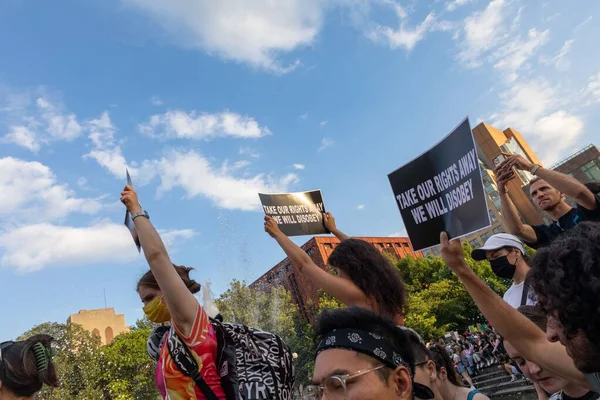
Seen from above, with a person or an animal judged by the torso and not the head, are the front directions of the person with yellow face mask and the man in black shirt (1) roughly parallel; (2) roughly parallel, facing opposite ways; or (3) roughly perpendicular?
roughly parallel

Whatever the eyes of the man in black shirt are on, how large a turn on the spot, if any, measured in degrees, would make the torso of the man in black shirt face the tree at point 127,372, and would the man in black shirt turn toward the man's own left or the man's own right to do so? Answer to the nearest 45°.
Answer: approximately 90° to the man's own right

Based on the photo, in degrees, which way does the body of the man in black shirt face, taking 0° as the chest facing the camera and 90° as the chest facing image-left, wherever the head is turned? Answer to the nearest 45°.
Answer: approximately 45°

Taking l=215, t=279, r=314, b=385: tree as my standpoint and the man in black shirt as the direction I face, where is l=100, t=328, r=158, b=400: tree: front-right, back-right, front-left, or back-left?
front-right

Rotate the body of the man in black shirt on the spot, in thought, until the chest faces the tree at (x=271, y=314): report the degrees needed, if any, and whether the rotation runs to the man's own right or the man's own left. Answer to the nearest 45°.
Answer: approximately 90° to the man's own right

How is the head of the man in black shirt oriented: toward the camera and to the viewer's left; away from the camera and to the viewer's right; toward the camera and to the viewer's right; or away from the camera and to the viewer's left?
toward the camera and to the viewer's left

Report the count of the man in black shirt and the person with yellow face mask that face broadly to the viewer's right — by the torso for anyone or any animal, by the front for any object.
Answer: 0

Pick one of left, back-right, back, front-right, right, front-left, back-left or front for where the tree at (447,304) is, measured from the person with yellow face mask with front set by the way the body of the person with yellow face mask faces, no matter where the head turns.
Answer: back-right

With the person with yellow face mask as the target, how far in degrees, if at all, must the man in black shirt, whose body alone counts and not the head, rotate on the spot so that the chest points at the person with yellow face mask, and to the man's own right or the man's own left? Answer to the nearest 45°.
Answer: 0° — they already face them
